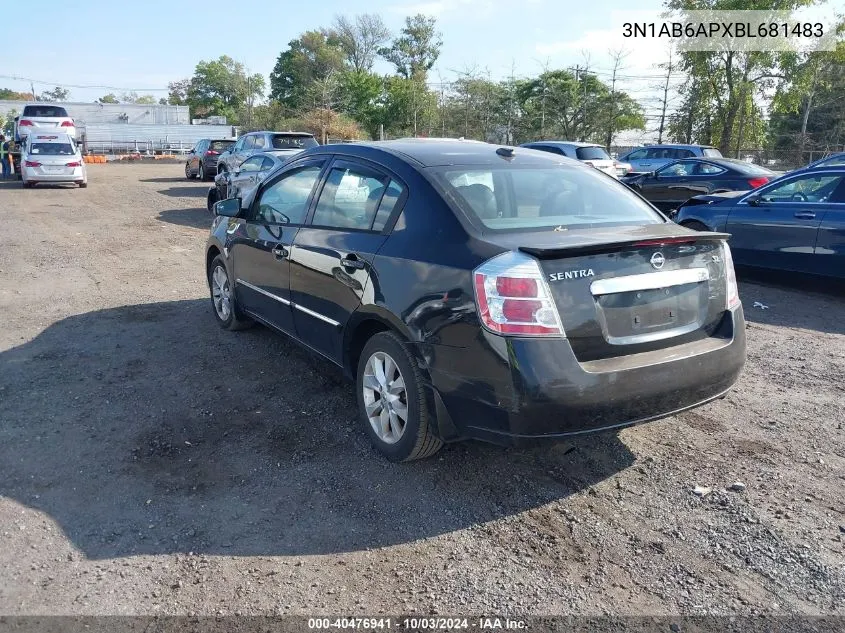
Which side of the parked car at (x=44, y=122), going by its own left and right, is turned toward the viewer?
back

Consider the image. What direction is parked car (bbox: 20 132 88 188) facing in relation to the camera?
away from the camera

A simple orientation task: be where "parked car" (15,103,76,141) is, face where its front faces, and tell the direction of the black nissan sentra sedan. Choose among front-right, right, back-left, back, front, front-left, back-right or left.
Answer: back

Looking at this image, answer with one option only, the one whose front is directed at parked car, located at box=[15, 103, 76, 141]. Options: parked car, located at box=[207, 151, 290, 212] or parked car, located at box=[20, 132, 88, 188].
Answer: parked car, located at box=[20, 132, 88, 188]

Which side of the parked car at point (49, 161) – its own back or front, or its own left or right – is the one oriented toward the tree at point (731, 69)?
right

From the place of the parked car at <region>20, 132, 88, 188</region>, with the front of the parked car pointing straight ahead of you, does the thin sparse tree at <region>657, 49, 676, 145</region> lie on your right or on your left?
on your right

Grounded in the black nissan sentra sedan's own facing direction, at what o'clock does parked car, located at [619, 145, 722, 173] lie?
The parked car is roughly at 2 o'clock from the black nissan sentra sedan.

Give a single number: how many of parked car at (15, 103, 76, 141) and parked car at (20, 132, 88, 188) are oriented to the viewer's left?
0
